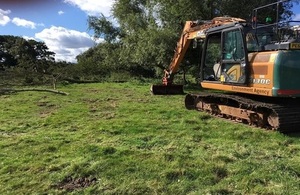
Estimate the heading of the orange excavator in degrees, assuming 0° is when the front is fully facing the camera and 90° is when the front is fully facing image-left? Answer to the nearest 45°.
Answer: approximately 135°

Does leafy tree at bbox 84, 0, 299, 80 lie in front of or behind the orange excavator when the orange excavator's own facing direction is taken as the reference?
in front
